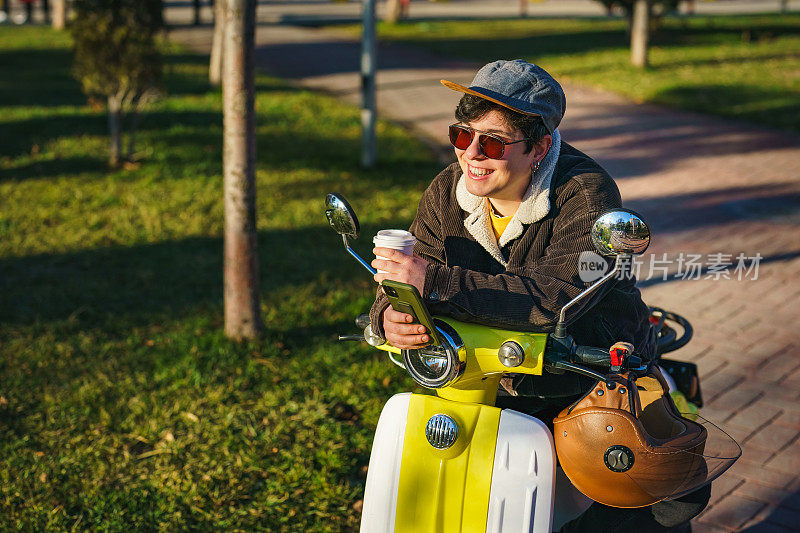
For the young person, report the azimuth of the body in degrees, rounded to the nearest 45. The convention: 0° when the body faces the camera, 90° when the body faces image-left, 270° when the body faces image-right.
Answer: approximately 45°

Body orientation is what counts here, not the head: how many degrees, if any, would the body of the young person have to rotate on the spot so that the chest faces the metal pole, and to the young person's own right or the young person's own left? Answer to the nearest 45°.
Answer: approximately 135° to the young person's own right

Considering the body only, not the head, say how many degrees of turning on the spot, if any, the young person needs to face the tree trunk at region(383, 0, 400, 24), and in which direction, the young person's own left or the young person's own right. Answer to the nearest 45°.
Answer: approximately 135° to the young person's own right

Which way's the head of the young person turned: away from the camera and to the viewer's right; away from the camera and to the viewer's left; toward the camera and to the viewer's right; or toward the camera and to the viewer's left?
toward the camera and to the viewer's left

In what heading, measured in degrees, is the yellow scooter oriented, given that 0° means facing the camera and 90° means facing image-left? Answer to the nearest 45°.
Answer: approximately 45°
